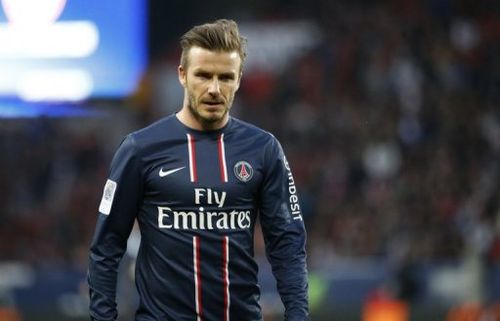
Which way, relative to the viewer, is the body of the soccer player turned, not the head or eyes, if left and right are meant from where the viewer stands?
facing the viewer

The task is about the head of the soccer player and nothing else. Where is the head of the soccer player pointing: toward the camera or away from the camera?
toward the camera
